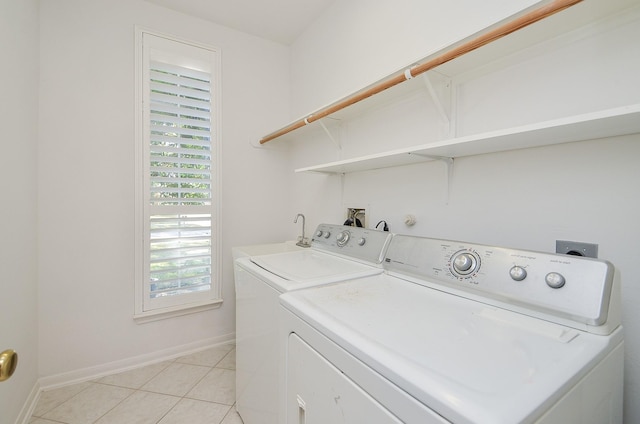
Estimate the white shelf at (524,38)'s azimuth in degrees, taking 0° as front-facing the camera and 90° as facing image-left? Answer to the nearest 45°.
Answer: approximately 45°

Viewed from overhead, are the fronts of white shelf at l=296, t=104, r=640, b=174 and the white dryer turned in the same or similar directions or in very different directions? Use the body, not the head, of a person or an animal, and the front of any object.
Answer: same or similar directions

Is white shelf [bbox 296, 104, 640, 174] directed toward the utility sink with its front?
no

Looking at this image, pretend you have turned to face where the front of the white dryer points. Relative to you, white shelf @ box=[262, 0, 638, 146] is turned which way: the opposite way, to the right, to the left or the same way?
the same way

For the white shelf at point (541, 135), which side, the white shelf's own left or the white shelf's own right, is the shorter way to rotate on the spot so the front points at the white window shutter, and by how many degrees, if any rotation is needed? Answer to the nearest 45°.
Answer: approximately 45° to the white shelf's own right

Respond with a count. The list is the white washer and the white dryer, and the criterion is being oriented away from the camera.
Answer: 0

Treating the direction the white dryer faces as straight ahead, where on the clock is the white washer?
The white washer is roughly at 2 o'clock from the white dryer.

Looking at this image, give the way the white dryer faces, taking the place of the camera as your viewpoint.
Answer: facing the viewer and to the left of the viewer

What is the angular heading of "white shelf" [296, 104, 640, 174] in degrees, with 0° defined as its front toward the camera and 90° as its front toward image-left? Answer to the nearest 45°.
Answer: approximately 45°

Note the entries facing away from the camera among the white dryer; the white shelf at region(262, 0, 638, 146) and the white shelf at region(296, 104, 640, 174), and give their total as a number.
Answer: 0

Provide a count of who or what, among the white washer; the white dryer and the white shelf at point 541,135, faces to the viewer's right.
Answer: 0

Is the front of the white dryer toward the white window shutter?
no

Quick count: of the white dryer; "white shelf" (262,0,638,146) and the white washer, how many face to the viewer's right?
0

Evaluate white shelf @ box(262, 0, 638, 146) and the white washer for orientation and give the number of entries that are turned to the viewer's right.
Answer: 0

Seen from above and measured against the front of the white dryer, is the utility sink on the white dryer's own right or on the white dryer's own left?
on the white dryer's own right
